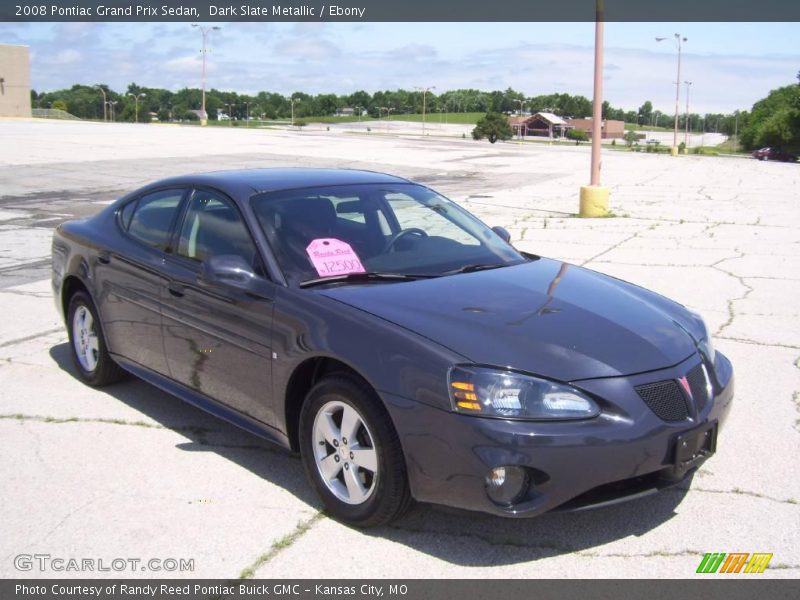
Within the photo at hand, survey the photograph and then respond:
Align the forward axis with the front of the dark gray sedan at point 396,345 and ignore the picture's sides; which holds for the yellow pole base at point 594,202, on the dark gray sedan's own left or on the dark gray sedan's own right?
on the dark gray sedan's own left

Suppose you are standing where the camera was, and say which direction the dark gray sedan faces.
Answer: facing the viewer and to the right of the viewer

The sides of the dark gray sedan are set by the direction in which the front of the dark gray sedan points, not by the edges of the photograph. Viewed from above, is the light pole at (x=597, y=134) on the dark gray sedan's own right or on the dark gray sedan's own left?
on the dark gray sedan's own left
